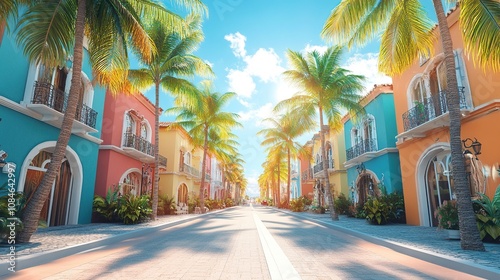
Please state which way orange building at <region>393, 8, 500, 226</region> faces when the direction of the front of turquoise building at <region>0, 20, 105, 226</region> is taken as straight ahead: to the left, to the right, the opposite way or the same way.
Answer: the opposite way

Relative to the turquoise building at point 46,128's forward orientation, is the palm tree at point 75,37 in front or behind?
in front

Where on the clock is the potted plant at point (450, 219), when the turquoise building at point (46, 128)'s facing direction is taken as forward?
The potted plant is roughly at 12 o'clock from the turquoise building.

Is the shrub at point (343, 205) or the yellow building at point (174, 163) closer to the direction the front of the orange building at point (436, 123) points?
the yellow building

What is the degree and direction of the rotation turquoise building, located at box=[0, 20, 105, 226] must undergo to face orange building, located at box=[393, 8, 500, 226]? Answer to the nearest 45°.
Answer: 0° — it already faces it

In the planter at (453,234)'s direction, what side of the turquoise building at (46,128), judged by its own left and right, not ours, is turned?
front

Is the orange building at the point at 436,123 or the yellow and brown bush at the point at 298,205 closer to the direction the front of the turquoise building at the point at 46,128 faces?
the orange building

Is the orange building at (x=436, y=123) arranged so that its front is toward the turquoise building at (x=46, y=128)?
yes
